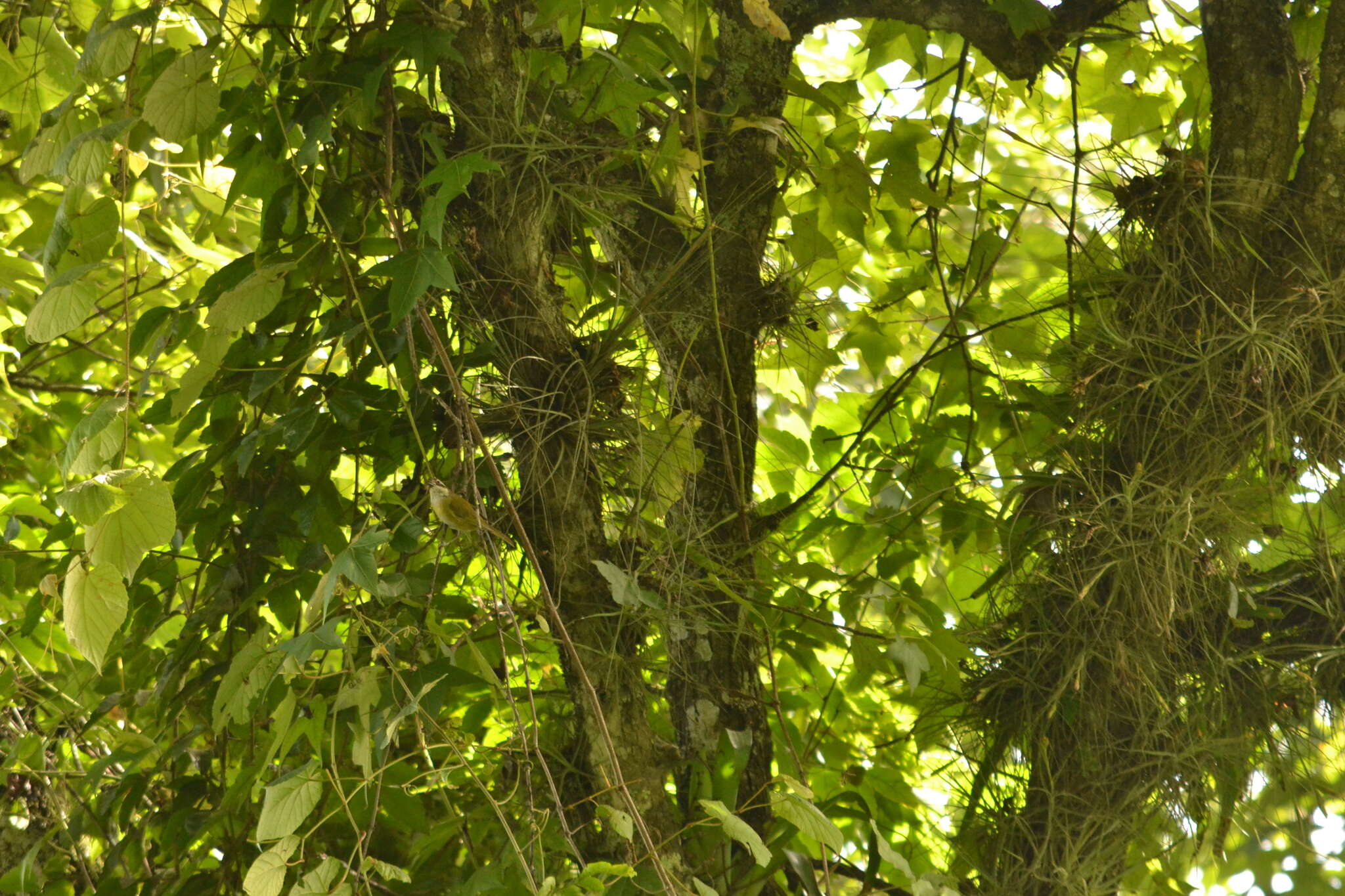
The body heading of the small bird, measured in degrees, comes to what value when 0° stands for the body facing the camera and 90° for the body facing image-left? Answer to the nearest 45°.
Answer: approximately 90°
